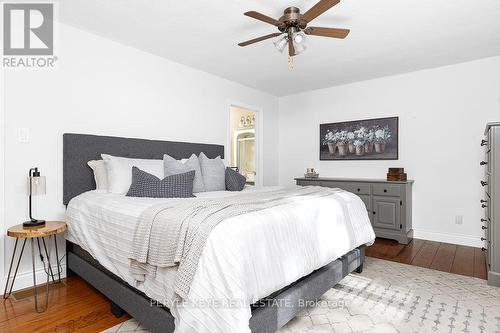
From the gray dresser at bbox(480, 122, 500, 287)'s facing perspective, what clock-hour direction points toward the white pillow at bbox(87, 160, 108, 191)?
The white pillow is roughly at 11 o'clock from the gray dresser.

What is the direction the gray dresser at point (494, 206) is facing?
to the viewer's left

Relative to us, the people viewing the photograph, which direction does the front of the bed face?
facing the viewer and to the right of the viewer

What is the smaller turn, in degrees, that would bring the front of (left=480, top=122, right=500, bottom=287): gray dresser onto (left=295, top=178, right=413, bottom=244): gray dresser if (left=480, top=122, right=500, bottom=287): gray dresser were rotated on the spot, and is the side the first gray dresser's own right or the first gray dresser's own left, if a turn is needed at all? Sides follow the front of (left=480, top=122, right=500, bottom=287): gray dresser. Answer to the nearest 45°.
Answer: approximately 45° to the first gray dresser's own right

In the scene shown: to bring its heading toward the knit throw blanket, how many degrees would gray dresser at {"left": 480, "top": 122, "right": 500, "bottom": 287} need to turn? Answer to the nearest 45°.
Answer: approximately 45° to its left

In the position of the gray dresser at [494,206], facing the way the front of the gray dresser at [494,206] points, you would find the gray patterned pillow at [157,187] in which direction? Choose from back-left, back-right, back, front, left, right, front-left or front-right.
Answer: front-left

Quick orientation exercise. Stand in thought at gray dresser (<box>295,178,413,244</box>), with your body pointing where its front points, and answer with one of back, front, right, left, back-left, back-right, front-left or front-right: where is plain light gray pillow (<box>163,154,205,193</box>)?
front

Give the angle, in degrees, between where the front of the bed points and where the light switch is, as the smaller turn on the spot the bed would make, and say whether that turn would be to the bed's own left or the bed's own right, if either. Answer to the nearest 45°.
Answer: approximately 180°

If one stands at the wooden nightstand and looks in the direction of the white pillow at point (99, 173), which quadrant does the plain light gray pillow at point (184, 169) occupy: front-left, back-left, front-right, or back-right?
front-right

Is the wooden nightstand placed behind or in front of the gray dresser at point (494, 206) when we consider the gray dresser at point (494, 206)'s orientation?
in front

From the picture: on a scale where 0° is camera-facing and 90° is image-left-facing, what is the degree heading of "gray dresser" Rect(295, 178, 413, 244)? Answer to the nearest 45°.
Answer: approximately 45°

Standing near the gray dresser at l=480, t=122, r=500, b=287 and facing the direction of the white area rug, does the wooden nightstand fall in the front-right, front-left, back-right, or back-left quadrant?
front-right

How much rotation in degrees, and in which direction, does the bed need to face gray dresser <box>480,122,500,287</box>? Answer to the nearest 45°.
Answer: approximately 45° to its left

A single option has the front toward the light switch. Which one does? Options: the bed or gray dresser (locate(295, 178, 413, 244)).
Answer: the gray dresser

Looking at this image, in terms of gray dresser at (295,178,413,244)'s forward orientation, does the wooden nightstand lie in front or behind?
in front

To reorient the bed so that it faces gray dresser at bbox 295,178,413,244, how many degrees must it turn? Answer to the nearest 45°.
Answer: approximately 90° to its left

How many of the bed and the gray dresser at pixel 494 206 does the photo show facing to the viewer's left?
1
